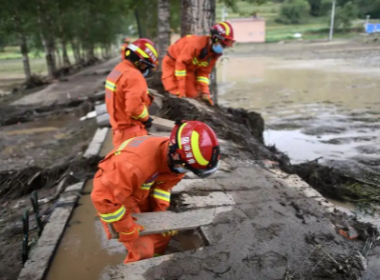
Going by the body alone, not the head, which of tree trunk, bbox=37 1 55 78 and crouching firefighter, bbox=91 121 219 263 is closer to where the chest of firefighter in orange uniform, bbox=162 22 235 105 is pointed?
the crouching firefighter

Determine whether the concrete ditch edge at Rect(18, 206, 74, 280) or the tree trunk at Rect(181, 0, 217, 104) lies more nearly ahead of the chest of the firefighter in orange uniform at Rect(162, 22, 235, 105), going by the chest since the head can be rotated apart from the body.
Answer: the concrete ditch edge

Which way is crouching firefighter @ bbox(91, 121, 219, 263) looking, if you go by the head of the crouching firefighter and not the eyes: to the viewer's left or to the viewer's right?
to the viewer's right

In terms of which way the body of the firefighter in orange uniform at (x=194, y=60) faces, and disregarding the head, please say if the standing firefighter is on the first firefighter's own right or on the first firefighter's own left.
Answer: on the first firefighter's own right

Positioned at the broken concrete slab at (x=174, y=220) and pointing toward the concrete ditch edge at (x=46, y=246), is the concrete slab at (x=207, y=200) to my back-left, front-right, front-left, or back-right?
back-right

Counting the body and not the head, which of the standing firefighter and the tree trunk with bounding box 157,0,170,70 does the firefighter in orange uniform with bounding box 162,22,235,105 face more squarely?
the standing firefighter

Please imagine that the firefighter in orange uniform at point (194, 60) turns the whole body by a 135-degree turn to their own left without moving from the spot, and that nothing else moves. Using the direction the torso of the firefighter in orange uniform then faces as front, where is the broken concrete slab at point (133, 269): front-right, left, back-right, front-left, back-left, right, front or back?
back

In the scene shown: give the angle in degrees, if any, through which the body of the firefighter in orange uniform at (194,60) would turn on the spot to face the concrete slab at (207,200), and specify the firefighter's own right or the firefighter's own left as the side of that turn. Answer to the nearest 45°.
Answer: approximately 45° to the firefighter's own right

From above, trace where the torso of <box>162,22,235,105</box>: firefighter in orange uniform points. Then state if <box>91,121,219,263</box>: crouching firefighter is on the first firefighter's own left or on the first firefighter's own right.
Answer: on the first firefighter's own right
